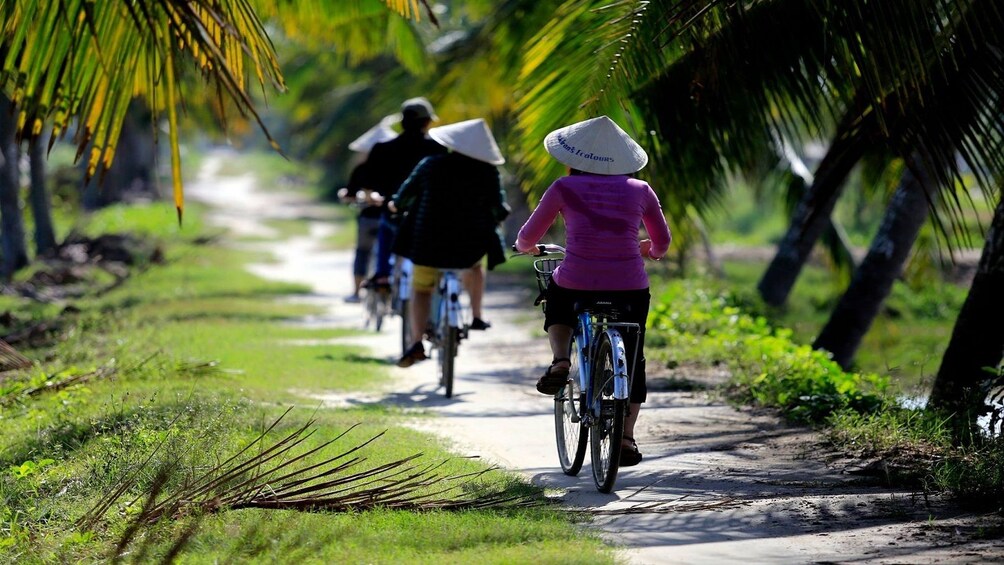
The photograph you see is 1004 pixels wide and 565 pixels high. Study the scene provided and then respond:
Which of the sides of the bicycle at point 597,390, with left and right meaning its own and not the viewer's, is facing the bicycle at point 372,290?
front

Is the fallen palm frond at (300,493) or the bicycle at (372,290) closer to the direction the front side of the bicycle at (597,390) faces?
the bicycle

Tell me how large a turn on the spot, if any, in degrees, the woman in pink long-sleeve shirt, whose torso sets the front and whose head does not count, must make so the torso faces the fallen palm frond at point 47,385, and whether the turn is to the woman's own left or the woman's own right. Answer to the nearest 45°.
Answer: approximately 45° to the woman's own left

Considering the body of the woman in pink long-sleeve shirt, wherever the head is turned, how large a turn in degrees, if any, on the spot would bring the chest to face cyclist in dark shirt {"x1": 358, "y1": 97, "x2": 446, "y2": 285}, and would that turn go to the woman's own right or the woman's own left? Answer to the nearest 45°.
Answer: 0° — they already face them

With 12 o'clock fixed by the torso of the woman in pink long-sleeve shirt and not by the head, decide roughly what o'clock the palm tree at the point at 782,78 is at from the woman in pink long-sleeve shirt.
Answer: The palm tree is roughly at 1 o'clock from the woman in pink long-sleeve shirt.

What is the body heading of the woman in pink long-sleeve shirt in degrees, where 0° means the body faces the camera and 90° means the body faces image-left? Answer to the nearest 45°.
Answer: approximately 180°

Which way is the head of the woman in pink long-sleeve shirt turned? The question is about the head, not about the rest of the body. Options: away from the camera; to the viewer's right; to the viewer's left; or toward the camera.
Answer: away from the camera

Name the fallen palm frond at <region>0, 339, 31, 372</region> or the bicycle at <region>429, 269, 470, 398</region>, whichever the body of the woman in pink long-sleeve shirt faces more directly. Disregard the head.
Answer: the bicycle

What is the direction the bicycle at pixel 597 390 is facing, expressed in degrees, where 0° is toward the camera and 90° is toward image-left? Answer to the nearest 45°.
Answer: approximately 180°

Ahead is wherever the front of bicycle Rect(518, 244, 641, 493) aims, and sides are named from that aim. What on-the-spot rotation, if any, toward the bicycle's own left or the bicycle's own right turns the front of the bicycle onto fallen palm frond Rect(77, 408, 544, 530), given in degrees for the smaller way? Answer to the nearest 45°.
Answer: approximately 135° to the bicycle's own left

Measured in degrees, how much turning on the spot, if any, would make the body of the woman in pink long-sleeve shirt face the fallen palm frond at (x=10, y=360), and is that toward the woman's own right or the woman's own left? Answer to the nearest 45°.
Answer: approximately 45° to the woman's own left

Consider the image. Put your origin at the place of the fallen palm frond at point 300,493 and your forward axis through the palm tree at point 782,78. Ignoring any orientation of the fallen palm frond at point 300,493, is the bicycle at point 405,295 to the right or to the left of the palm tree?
left

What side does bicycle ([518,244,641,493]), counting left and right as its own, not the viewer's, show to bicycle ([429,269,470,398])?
front

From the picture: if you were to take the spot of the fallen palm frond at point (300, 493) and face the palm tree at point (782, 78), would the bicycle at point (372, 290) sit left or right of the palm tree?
left
